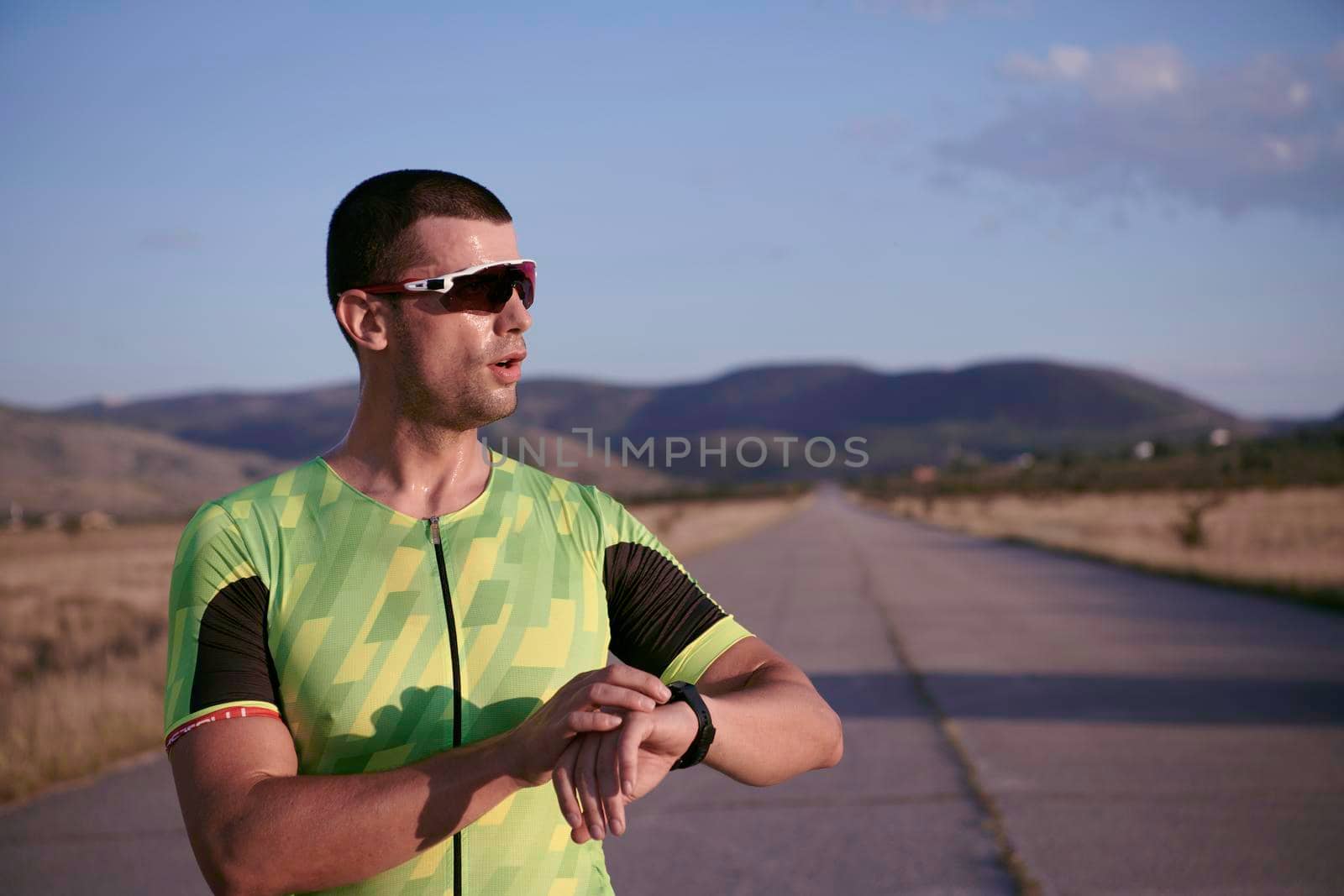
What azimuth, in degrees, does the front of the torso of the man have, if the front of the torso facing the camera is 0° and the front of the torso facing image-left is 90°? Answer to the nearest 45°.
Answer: approximately 0°
